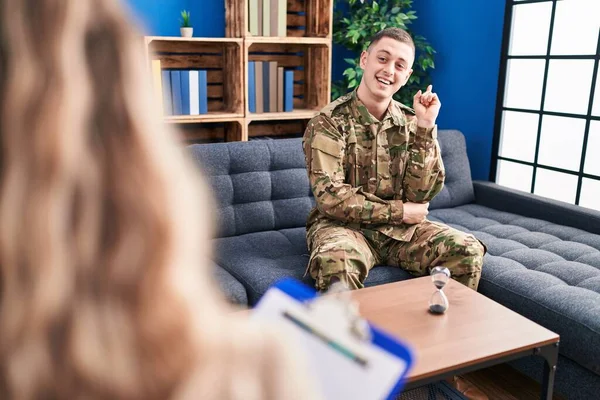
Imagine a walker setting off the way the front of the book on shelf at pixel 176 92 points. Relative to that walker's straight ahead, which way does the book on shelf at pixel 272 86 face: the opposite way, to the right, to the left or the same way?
the same way

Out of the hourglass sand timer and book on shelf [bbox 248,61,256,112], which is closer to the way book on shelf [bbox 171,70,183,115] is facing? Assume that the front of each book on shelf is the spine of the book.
the hourglass sand timer

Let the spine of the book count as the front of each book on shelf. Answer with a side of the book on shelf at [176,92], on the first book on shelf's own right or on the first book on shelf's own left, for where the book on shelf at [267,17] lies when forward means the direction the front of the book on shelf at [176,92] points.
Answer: on the first book on shelf's own left

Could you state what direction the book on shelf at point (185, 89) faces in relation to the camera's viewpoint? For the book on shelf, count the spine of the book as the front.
facing the viewer

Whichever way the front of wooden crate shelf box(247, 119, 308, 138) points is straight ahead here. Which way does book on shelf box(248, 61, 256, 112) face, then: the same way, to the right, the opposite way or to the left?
the same way

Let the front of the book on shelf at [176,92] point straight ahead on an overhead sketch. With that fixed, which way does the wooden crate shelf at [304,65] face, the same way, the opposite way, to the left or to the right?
the same way

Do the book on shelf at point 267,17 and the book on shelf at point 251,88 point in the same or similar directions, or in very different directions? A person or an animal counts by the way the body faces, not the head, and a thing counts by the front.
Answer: same or similar directions

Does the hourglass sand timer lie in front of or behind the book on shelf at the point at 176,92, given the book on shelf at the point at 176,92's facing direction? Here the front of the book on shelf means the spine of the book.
in front

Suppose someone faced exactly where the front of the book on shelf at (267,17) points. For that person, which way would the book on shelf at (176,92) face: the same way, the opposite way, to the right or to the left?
the same way

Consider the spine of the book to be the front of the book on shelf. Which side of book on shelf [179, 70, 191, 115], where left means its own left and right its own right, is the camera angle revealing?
front

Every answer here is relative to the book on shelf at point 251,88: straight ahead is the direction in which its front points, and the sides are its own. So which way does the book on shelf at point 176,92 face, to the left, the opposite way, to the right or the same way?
the same way

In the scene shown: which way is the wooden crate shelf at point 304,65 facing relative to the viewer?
toward the camera
